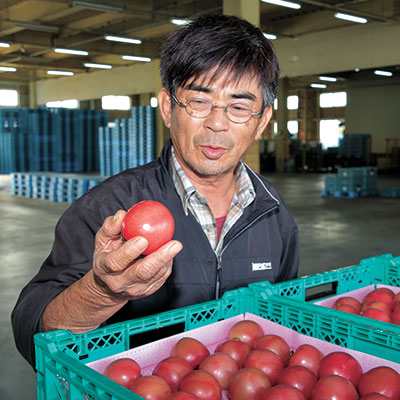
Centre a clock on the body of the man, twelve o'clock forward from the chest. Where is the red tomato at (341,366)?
The red tomato is roughly at 11 o'clock from the man.

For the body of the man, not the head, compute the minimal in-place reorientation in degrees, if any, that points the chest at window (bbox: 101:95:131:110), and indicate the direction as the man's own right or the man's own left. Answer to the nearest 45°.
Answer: approximately 180°

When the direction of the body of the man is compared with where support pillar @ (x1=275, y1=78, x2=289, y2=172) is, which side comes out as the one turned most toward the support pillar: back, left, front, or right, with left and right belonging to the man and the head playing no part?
back

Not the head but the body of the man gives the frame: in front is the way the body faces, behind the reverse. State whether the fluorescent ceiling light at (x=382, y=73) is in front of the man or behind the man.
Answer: behind

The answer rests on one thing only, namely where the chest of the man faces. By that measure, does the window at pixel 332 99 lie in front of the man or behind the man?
behind

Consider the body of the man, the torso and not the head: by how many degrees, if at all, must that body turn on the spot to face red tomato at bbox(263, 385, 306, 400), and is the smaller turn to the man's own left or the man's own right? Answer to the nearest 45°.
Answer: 0° — they already face it

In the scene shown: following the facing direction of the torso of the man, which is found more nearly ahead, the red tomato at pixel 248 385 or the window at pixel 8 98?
the red tomato

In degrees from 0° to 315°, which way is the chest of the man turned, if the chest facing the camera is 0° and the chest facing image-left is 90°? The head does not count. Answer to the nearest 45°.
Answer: approximately 0°

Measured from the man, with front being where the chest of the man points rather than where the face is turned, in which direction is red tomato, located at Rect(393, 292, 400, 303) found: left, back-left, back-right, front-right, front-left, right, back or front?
left

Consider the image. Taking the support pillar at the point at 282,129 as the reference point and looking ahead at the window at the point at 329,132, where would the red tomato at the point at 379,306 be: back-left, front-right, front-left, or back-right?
back-right
